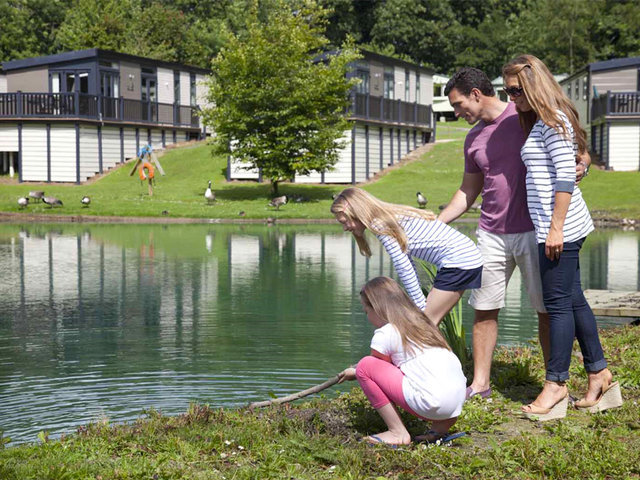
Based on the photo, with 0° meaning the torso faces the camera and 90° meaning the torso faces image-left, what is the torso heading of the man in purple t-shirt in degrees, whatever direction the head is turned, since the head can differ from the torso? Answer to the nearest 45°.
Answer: approximately 45°

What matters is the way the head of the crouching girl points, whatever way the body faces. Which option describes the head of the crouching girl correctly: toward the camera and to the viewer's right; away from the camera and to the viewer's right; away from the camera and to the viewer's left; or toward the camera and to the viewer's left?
away from the camera and to the viewer's left

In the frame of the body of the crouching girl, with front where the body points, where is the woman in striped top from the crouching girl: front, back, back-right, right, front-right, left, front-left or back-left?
back-right

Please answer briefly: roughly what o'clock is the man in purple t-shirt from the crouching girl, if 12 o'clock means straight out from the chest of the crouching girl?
The man in purple t-shirt is roughly at 4 o'clock from the crouching girl.

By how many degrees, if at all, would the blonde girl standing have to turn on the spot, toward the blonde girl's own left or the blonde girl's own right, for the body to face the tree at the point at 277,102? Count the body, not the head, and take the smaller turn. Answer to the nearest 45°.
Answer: approximately 90° to the blonde girl's own right

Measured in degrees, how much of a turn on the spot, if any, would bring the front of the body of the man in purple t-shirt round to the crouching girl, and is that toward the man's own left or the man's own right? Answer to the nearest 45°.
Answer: approximately 45° to the man's own left

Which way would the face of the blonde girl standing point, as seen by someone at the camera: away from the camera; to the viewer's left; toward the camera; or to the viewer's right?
to the viewer's left

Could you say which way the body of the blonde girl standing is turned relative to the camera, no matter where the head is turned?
to the viewer's left

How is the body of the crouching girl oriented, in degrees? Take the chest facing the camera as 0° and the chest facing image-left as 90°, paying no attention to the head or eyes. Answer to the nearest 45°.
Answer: approximately 90°

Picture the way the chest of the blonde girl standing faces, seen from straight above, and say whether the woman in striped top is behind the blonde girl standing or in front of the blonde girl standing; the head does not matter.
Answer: behind

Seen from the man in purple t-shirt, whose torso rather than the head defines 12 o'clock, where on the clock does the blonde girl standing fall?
The blonde girl standing is roughly at 12 o'clock from the man in purple t-shirt.
